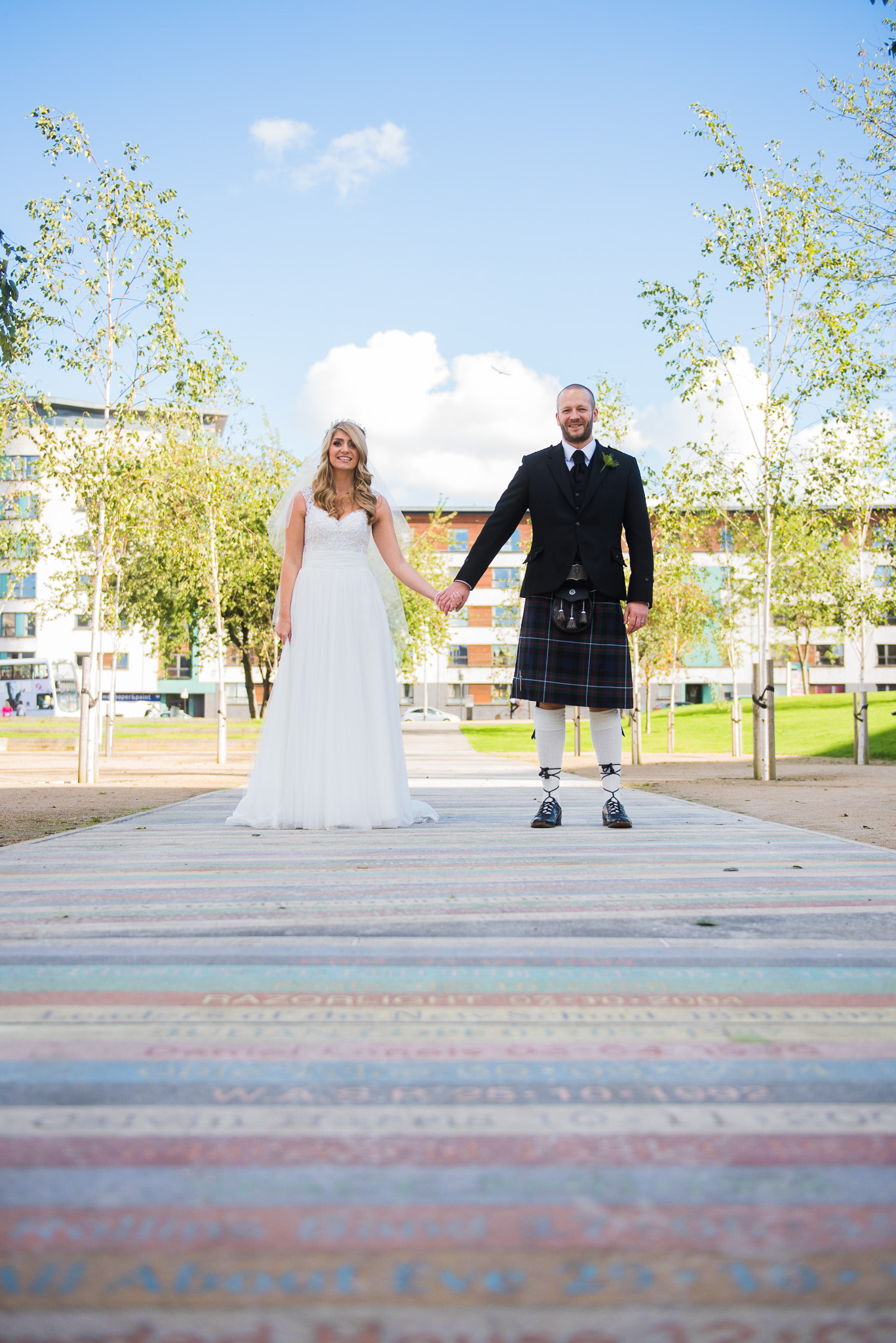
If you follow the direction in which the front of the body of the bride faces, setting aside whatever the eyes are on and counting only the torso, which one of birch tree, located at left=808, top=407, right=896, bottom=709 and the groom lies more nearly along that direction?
the groom

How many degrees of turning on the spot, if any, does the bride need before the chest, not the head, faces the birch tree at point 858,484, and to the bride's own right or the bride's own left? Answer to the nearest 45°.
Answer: approximately 135° to the bride's own left

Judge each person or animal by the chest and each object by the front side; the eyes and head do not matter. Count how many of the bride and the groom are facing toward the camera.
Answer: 2

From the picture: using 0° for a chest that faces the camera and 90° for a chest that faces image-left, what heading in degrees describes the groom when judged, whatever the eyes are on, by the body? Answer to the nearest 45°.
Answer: approximately 0°

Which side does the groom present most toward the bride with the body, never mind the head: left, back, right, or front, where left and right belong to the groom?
right

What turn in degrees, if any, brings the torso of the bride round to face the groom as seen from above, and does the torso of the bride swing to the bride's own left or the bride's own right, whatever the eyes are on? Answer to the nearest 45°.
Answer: approximately 45° to the bride's own left
